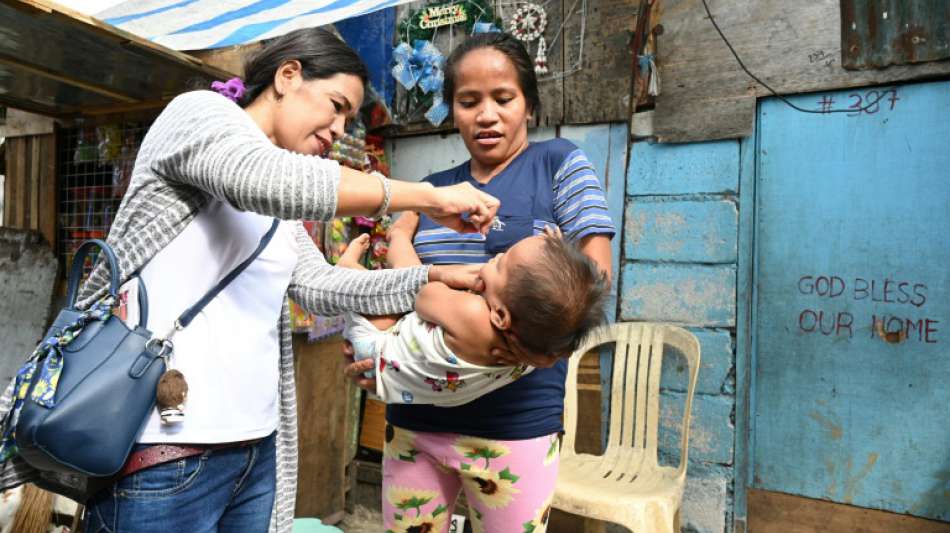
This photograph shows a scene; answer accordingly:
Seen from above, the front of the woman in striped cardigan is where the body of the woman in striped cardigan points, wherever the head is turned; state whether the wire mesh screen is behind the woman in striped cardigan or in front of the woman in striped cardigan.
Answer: behind

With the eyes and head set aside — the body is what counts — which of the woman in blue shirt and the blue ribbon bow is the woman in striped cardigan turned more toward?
the woman in blue shirt

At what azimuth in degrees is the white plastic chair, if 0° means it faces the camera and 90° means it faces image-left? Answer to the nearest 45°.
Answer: approximately 45°

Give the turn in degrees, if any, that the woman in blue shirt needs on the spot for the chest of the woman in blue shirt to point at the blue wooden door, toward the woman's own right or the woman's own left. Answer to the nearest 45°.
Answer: approximately 135° to the woman's own left

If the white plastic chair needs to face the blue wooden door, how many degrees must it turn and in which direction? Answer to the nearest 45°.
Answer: approximately 135° to its left

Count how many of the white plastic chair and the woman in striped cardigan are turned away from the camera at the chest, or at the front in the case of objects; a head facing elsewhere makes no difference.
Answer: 0

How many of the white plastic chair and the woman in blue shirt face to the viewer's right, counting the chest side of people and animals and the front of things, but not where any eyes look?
0

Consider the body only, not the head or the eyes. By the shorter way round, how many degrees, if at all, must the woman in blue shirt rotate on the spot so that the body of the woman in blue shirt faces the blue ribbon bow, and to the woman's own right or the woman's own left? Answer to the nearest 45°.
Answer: approximately 180°

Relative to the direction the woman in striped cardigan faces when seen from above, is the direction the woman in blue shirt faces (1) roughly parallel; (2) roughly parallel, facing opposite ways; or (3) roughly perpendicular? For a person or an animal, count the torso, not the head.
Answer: roughly perpendicular

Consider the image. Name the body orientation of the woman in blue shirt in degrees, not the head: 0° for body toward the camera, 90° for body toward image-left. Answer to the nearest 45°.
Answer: approximately 0°

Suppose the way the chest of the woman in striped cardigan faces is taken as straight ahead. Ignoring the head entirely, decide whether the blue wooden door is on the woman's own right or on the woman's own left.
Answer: on the woman's own left
